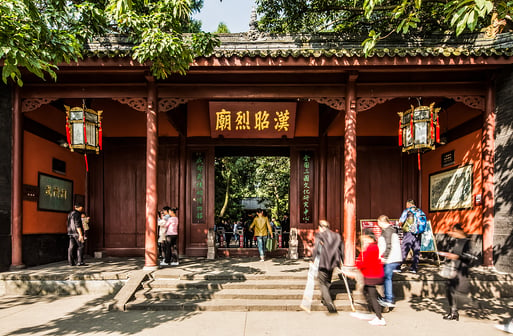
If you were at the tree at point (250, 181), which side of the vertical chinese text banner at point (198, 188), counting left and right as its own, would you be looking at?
back

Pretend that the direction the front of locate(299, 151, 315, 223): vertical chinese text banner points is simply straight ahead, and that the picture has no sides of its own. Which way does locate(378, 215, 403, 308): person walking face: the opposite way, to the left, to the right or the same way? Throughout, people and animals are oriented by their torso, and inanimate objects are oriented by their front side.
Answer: to the right

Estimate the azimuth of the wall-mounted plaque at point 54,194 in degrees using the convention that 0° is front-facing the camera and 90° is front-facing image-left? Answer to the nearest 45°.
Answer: approximately 315°

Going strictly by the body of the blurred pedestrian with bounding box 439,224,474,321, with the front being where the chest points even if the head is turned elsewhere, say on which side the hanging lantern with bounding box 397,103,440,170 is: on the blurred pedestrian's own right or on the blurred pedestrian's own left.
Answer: on the blurred pedestrian's own right

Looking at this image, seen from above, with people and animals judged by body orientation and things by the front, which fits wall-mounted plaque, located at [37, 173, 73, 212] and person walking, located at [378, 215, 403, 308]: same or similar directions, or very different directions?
very different directions
